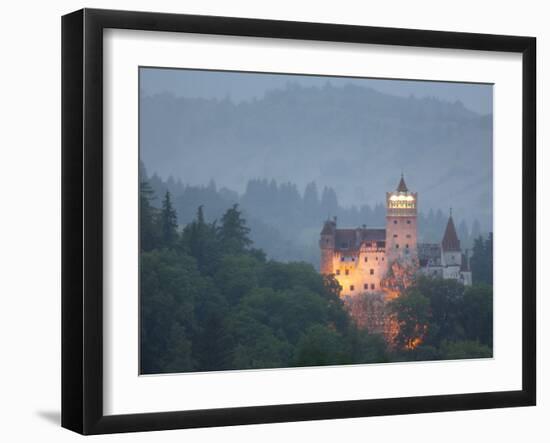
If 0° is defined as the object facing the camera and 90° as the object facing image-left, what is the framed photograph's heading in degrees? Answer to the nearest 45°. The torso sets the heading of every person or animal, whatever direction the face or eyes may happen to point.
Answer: approximately 315°
